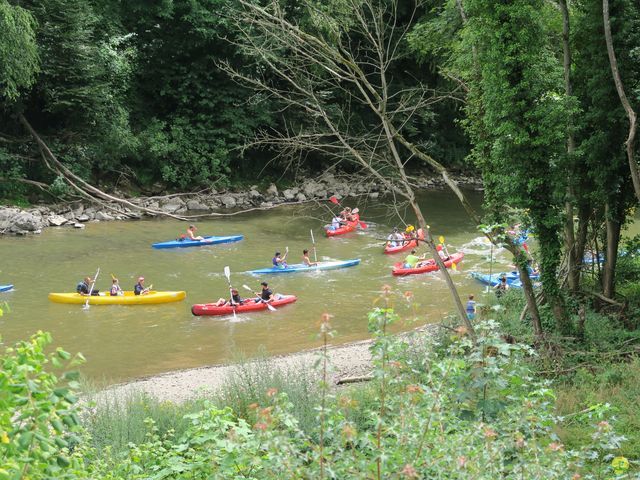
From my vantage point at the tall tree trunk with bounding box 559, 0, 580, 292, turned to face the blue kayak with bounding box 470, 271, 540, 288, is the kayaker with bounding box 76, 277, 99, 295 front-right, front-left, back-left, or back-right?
front-left

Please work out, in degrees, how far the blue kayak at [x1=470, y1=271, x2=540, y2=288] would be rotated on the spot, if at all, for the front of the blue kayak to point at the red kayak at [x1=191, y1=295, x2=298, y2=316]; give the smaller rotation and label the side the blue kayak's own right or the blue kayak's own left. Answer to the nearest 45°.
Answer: approximately 45° to the blue kayak's own left

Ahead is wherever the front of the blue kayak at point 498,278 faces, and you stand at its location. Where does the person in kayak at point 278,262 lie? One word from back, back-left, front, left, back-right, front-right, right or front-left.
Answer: front

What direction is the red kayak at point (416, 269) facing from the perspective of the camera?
to the viewer's left

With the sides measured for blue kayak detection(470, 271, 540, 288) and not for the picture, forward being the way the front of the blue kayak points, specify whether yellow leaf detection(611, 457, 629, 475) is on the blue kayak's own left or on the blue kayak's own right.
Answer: on the blue kayak's own left

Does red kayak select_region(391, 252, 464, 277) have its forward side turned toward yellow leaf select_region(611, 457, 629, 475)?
no

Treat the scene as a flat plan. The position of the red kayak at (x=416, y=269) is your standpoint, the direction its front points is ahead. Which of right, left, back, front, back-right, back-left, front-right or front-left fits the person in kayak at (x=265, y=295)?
front-left

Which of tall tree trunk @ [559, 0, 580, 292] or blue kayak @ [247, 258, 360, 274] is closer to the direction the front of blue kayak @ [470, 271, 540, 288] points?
the blue kayak

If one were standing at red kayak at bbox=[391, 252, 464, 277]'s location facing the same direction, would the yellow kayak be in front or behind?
in front

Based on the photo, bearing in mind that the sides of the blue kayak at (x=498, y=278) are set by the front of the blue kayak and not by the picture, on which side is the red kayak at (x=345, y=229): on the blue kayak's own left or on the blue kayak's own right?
on the blue kayak's own right

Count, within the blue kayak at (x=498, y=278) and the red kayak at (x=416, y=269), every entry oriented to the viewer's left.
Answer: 2

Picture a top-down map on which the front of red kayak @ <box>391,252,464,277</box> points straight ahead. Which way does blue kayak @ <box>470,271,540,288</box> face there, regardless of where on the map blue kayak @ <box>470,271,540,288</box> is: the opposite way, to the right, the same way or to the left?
the same way

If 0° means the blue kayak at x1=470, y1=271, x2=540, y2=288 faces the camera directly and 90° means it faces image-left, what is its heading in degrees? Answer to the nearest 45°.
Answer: approximately 90°
